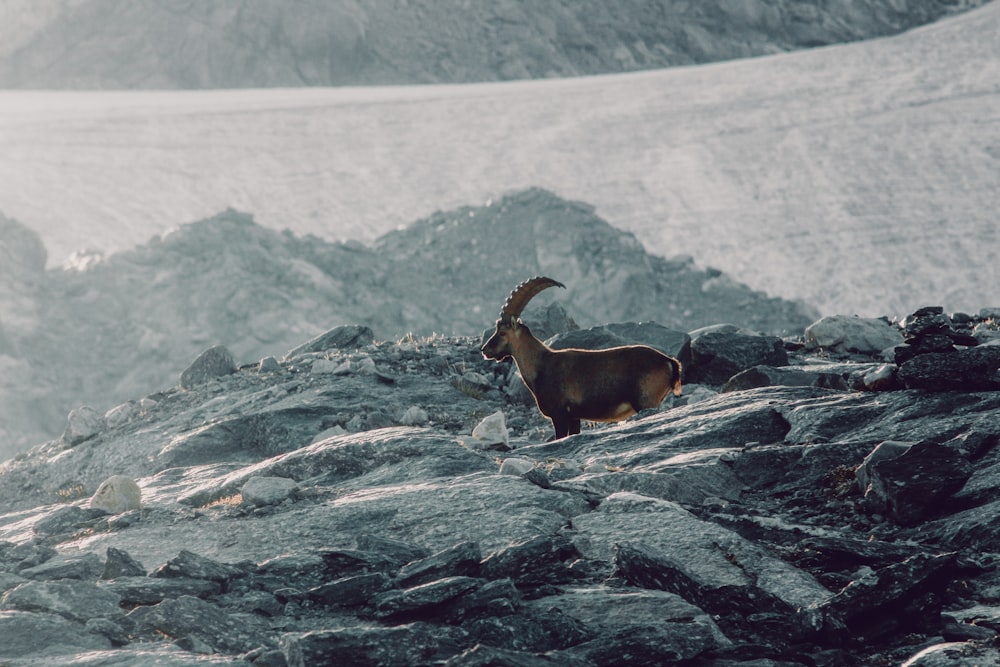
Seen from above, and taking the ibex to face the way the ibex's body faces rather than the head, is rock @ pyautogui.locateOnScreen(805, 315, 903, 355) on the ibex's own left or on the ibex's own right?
on the ibex's own right

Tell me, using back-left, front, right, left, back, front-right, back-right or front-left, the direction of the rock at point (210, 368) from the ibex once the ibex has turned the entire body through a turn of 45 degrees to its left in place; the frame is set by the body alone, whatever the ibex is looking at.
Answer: right

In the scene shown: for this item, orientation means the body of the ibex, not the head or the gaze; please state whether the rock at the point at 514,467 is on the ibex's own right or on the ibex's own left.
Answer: on the ibex's own left

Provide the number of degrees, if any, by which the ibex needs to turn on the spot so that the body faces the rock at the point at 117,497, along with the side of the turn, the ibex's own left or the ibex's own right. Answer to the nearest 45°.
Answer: approximately 45° to the ibex's own left

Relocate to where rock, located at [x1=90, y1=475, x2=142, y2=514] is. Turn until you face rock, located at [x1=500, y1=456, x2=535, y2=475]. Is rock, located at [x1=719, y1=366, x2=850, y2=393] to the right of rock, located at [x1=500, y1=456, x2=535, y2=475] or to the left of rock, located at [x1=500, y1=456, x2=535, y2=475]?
left

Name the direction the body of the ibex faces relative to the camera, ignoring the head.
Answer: to the viewer's left

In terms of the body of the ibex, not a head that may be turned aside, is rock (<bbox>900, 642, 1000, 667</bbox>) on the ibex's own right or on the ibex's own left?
on the ibex's own left

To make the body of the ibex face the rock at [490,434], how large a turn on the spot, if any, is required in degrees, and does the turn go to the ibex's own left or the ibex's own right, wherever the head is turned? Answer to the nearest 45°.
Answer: approximately 45° to the ibex's own left

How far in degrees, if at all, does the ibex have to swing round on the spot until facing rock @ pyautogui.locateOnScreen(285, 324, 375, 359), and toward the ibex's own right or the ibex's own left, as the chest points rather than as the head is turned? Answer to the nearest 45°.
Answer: approximately 45° to the ibex's own right

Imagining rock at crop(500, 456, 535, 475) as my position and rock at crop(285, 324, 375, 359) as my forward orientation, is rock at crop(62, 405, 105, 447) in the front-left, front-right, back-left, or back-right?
front-left
